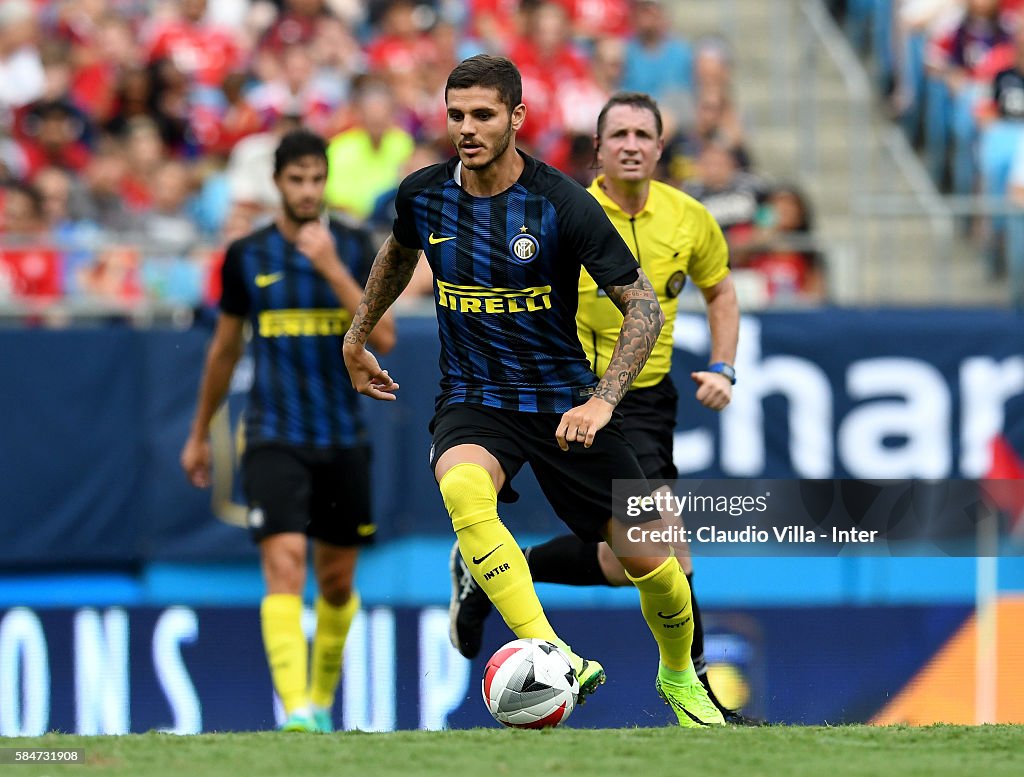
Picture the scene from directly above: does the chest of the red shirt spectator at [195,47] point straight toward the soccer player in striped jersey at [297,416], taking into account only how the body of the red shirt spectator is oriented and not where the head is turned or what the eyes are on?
yes

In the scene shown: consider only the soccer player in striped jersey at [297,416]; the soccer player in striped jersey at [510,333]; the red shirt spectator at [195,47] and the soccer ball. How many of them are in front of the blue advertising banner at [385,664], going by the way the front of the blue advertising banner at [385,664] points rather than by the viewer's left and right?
3

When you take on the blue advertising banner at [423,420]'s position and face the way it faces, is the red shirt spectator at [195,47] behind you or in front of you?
behind

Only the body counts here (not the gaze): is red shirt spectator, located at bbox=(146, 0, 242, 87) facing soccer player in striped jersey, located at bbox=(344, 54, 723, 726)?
yes

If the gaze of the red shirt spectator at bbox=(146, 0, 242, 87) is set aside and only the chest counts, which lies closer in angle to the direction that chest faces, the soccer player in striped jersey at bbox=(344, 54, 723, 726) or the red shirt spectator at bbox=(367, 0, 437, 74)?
the soccer player in striped jersey

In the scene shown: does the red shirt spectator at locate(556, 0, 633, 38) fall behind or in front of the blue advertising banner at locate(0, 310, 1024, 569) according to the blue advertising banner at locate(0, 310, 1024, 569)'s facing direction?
behind

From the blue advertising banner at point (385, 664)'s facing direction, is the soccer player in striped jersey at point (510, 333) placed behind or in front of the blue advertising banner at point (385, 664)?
in front

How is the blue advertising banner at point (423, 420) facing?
toward the camera

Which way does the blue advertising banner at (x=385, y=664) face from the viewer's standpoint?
toward the camera

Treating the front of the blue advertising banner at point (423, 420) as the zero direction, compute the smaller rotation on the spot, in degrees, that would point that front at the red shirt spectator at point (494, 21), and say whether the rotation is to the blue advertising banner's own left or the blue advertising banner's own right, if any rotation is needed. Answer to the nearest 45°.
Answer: approximately 180°

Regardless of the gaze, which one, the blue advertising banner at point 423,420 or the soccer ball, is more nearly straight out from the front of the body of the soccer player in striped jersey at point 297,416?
the soccer ball
